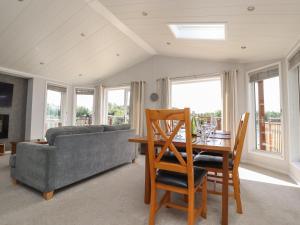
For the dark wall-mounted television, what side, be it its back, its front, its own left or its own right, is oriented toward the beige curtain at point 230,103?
front

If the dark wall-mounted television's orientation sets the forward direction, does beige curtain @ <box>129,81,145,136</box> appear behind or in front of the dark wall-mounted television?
in front

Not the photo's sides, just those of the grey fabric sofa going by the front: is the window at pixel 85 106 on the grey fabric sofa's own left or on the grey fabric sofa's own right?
on the grey fabric sofa's own right

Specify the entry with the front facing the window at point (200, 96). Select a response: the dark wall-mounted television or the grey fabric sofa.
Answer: the dark wall-mounted television

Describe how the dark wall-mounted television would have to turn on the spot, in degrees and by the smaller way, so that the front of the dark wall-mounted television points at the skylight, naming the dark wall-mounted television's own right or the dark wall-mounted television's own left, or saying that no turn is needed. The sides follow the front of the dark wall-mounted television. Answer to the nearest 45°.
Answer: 0° — it already faces it

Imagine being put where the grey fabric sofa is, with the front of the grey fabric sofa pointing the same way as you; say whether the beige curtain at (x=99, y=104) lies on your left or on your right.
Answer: on your right

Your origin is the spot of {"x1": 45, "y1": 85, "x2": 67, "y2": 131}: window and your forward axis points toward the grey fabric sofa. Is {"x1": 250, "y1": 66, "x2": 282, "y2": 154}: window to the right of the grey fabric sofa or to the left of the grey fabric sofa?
left

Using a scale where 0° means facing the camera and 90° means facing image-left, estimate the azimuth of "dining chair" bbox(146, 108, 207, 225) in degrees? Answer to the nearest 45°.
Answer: approximately 225°

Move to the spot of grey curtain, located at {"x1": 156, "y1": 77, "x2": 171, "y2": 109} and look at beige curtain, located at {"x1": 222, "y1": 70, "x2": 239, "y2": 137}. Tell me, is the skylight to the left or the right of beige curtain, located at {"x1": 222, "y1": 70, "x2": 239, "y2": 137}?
right

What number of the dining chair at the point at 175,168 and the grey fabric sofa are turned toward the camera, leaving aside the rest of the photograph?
0

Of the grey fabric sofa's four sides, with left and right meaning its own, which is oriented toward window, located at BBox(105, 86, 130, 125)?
right

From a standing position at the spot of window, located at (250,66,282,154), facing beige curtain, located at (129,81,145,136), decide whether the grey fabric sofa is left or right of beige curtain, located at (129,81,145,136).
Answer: left

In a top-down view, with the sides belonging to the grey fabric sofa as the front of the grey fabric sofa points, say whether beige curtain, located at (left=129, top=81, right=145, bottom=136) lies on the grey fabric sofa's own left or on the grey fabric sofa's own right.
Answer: on the grey fabric sofa's own right

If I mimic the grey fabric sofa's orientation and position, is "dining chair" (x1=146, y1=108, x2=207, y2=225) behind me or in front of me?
behind

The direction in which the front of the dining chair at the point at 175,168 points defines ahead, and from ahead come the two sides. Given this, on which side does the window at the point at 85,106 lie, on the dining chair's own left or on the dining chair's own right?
on the dining chair's own left
